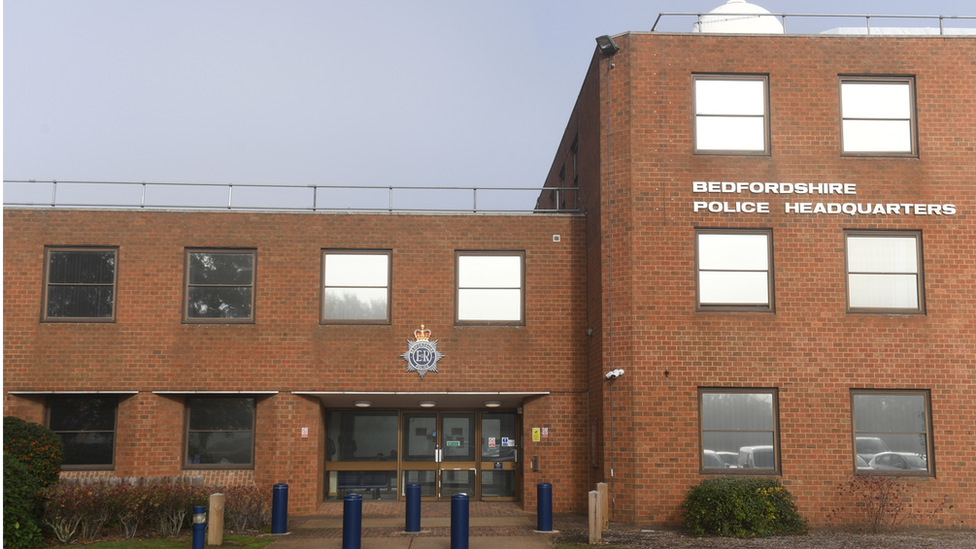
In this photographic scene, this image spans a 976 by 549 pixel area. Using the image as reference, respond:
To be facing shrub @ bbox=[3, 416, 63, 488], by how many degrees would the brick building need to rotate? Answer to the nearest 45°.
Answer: approximately 90° to its right

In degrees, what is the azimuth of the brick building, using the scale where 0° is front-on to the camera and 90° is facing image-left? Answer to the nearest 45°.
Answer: approximately 0°
